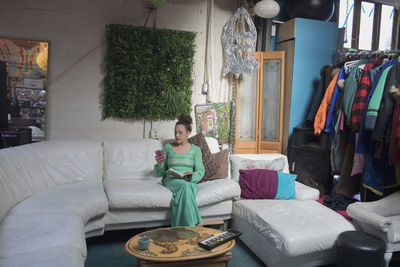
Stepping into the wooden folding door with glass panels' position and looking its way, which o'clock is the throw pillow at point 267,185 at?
The throw pillow is roughly at 12 o'clock from the wooden folding door with glass panels.

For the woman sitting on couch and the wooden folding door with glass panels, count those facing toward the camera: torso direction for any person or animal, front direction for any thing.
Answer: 2

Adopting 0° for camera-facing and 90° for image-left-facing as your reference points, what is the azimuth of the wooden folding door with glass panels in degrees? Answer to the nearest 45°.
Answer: approximately 0°

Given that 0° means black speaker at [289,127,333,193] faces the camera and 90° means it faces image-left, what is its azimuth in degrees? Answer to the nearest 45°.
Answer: approximately 45°

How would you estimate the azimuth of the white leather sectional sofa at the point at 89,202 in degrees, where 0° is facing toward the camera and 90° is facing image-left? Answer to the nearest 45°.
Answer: approximately 0°

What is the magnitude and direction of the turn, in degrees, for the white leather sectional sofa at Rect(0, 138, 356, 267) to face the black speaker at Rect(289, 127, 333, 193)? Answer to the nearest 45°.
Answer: approximately 135° to its left

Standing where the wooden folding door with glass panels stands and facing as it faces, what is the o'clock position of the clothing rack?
The clothing rack is roughly at 10 o'clock from the wooden folding door with glass panels.

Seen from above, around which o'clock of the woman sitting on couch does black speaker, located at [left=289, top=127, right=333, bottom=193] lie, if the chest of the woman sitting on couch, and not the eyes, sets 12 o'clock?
The black speaker is roughly at 8 o'clock from the woman sitting on couch.
